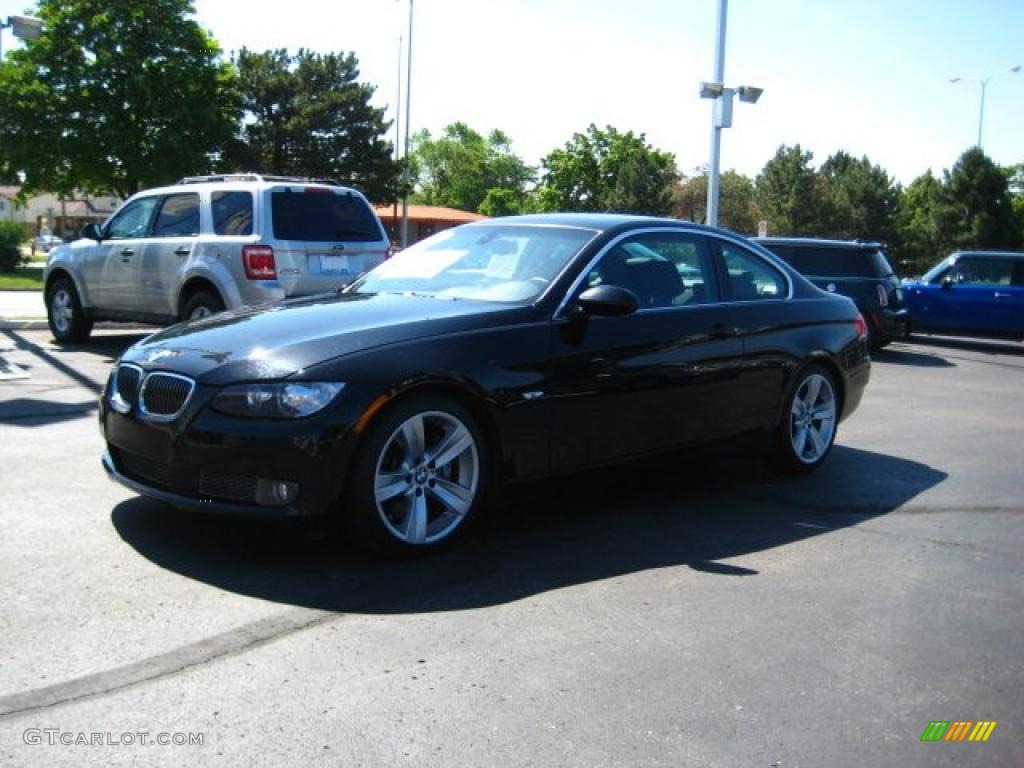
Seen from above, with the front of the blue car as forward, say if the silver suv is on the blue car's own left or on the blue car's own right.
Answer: on the blue car's own left

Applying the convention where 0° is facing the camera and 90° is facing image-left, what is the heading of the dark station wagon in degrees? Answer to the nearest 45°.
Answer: approximately 135°

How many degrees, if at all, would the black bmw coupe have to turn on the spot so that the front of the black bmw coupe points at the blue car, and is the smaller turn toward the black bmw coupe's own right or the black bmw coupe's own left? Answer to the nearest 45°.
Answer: approximately 180°

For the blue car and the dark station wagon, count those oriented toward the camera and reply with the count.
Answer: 0

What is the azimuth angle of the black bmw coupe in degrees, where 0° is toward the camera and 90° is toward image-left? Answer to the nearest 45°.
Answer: approximately 45°

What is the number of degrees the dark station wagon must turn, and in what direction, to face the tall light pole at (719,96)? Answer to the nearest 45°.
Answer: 0° — it already faces it

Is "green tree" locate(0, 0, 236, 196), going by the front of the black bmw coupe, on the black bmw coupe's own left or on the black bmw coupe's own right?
on the black bmw coupe's own right

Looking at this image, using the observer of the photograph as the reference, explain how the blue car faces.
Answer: facing to the left of the viewer

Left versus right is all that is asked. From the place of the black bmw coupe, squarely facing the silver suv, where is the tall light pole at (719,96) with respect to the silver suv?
right

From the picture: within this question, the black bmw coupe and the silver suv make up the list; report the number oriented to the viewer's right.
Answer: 0

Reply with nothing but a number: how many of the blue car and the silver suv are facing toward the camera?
0
